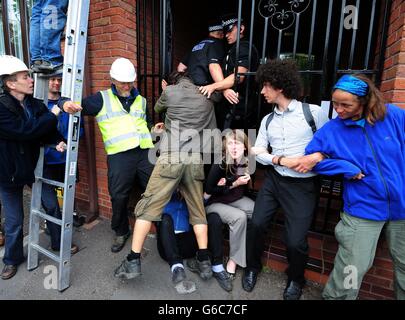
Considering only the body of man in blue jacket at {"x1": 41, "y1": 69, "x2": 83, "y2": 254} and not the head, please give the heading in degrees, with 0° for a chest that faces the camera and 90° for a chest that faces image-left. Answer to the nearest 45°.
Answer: approximately 0°

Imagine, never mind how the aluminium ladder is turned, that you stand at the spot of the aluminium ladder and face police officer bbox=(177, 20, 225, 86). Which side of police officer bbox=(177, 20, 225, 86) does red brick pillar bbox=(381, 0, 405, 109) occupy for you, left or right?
right

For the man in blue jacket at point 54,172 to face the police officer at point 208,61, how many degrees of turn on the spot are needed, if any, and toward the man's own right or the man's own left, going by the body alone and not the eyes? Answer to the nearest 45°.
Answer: approximately 90° to the man's own left
